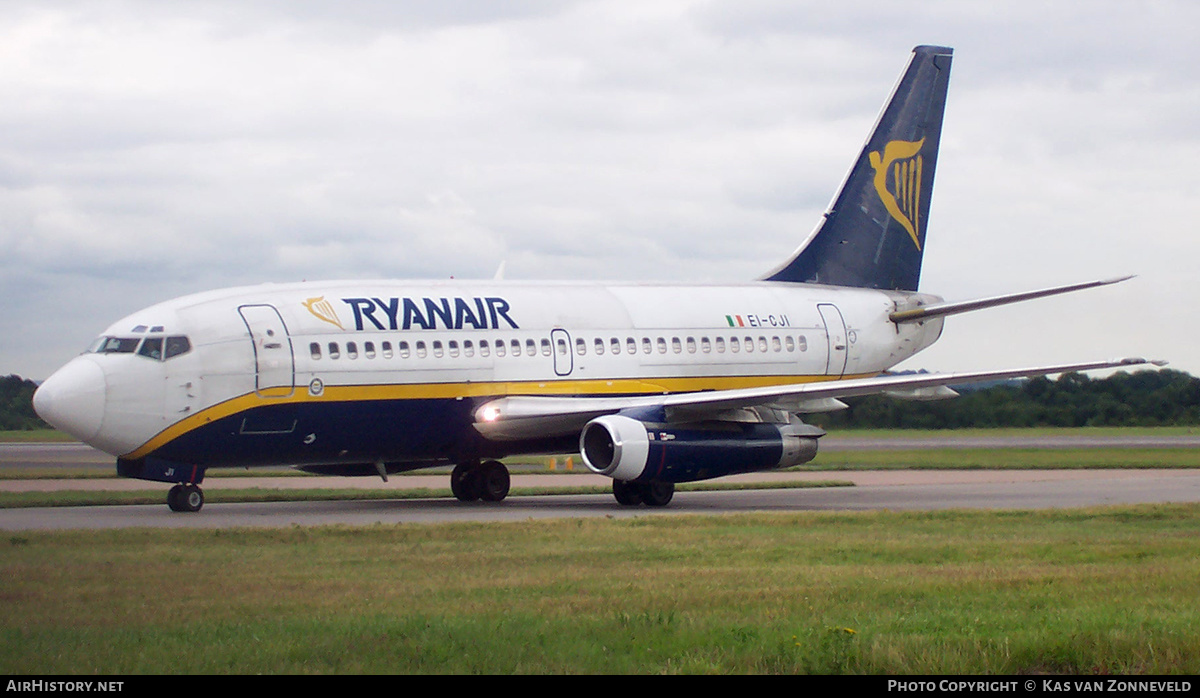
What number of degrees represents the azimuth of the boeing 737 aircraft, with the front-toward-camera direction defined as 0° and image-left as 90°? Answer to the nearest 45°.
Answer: approximately 45°
